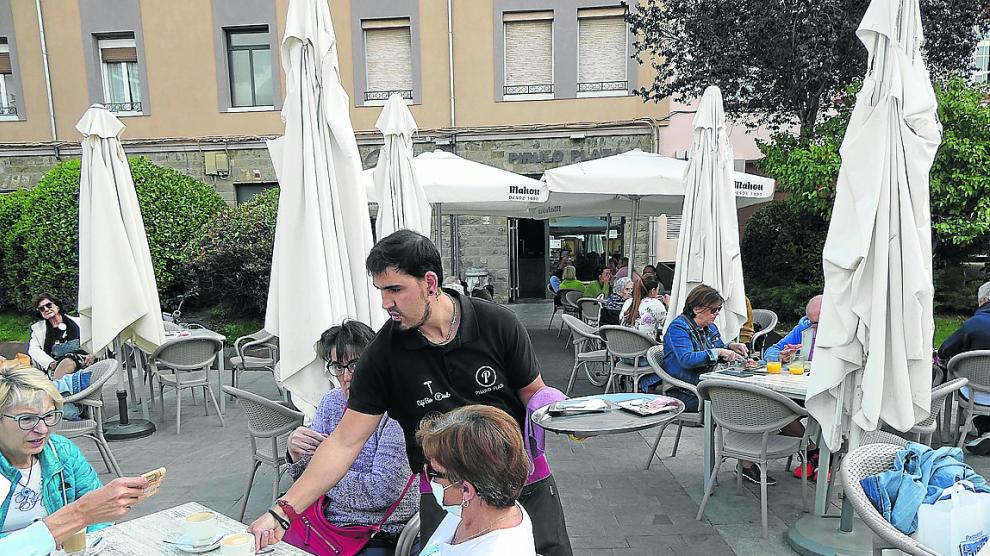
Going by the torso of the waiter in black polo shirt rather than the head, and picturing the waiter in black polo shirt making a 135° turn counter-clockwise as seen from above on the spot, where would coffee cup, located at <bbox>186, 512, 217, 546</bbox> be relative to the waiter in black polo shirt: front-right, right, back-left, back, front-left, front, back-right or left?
back

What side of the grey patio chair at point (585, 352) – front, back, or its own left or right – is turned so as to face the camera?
right

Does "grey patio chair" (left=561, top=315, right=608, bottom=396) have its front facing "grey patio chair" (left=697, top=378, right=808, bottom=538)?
no

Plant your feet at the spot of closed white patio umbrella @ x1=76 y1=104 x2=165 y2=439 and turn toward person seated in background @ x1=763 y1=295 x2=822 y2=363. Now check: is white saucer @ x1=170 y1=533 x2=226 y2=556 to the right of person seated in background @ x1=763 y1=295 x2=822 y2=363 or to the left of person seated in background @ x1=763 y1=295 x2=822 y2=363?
right

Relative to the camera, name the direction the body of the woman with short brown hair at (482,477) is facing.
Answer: to the viewer's left

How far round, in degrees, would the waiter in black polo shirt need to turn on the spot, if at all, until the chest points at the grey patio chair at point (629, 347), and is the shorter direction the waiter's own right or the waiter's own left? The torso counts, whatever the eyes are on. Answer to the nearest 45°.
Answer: approximately 180°

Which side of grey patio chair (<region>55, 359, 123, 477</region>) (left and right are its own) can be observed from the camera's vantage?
left

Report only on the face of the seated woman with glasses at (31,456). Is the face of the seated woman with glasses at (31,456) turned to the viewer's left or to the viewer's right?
to the viewer's right

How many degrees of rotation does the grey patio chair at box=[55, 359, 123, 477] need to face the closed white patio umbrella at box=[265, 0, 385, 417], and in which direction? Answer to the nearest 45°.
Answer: approximately 135° to its left

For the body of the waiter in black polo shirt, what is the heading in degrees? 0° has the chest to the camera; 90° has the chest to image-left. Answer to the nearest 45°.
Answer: approximately 45°

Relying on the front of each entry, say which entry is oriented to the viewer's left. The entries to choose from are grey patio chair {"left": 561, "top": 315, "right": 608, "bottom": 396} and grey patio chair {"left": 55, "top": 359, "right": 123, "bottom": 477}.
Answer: grey patio chair {"left": 55, "top": 359, "right": 123, "bottom": 477}

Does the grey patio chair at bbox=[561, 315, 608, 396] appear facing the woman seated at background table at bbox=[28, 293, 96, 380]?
no

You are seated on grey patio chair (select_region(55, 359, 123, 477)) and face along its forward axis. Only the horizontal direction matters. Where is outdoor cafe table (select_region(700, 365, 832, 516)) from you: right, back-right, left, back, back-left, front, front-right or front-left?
back-left

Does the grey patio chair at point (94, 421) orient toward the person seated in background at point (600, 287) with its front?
no

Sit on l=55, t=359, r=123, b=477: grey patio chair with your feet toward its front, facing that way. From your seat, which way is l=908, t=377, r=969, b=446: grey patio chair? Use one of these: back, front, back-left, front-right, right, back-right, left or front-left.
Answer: back-left

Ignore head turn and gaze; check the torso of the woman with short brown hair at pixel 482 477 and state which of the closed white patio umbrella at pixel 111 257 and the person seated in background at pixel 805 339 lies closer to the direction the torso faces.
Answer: the closed white patio umbrella
